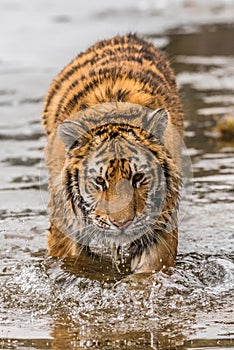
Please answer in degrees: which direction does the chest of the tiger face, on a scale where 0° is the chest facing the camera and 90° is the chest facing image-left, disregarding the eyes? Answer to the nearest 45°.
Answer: approximately 0°
